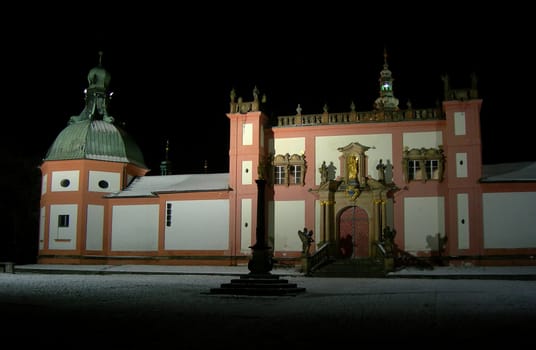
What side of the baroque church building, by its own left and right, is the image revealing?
front
